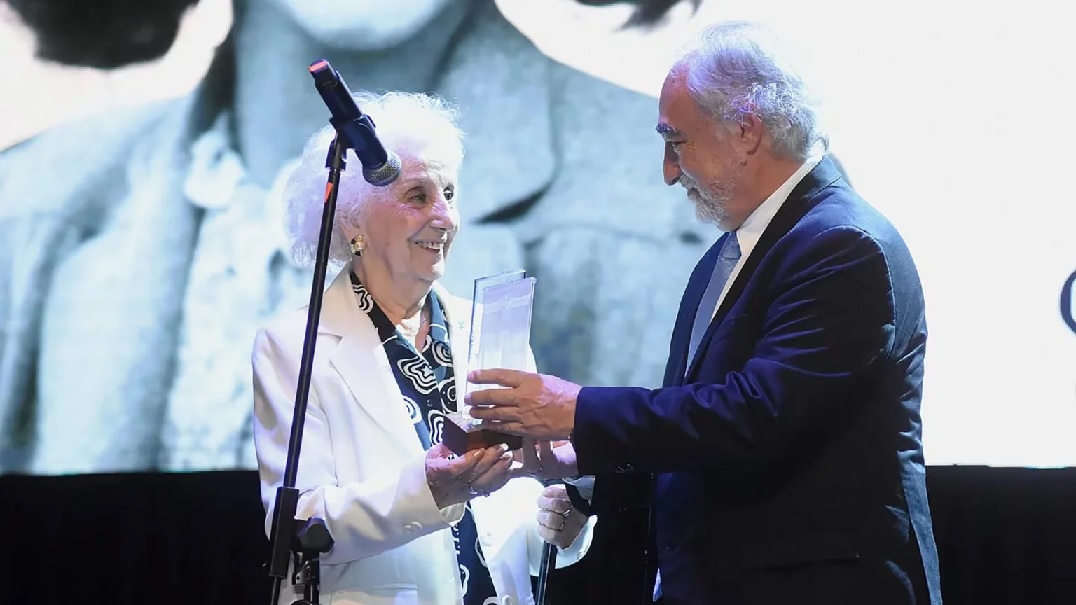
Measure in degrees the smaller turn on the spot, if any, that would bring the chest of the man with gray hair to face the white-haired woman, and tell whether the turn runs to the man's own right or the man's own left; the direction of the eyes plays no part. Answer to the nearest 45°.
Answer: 0° — they already face them

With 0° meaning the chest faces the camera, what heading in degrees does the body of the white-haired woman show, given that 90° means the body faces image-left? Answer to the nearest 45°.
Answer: approximately 315°

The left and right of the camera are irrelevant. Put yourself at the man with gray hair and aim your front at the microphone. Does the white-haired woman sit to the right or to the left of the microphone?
right

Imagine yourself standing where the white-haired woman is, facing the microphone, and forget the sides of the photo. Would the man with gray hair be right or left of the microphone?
left

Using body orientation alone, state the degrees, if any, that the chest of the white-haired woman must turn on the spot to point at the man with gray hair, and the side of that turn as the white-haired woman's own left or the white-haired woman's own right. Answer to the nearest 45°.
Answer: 0° — they already face them

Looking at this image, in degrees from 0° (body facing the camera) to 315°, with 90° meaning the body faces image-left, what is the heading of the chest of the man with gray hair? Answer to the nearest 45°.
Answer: approximately 90°
